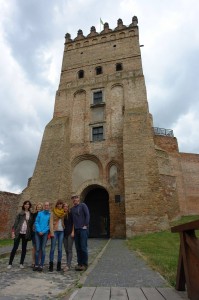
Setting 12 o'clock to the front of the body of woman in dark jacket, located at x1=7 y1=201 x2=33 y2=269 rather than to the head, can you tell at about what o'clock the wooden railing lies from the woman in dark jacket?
The wooden railing is roughly at 11 o'clock from the woman in dark jacket.

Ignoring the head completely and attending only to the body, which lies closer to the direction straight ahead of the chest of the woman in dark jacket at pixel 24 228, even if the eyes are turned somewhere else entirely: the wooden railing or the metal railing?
the wooden railing

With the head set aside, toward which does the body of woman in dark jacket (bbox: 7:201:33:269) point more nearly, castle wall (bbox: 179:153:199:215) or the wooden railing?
the wooden railing

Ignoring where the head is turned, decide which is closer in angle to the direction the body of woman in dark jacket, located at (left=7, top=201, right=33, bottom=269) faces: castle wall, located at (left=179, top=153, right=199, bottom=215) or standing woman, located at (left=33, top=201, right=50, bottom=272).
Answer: the standing woman

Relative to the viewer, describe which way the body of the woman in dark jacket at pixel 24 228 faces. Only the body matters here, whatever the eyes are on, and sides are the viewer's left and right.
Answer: facing the viewer

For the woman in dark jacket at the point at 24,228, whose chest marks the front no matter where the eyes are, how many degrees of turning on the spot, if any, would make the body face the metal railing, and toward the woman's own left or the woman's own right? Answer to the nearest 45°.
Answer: approximately 135° to the woman's own left
